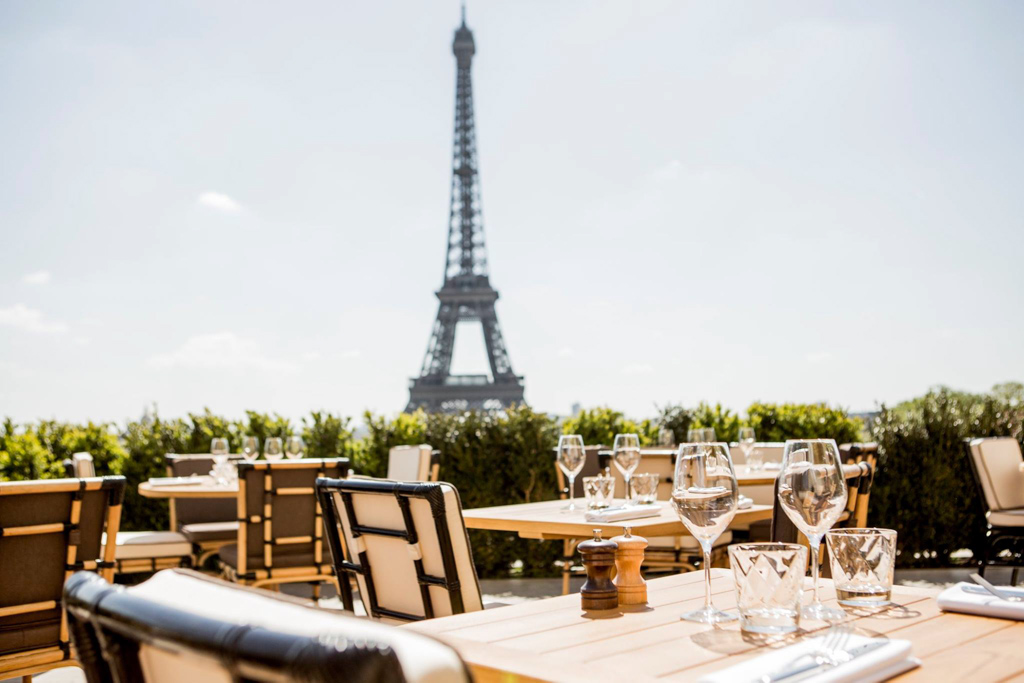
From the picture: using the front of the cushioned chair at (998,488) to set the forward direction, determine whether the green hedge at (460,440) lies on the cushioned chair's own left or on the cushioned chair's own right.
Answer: on the cushioned chair's own right

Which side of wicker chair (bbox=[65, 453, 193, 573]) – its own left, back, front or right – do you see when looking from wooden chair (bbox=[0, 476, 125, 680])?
right

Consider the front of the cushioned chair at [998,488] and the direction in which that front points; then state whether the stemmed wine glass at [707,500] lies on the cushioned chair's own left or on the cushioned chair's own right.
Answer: on the cushioned chair's own right

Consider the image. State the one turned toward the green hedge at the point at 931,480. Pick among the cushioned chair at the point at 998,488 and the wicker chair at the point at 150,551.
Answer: the wicker chair at the point at 150,551

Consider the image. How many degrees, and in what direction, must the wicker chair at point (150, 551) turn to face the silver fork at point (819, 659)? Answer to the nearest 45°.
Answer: approximately 90° to its right

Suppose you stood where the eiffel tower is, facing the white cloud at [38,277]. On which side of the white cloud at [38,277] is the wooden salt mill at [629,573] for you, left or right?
left

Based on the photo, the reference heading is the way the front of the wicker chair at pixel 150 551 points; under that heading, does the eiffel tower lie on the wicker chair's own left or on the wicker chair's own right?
on the wicker chair's own left

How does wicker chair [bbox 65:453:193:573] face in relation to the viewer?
to the viewer's right
